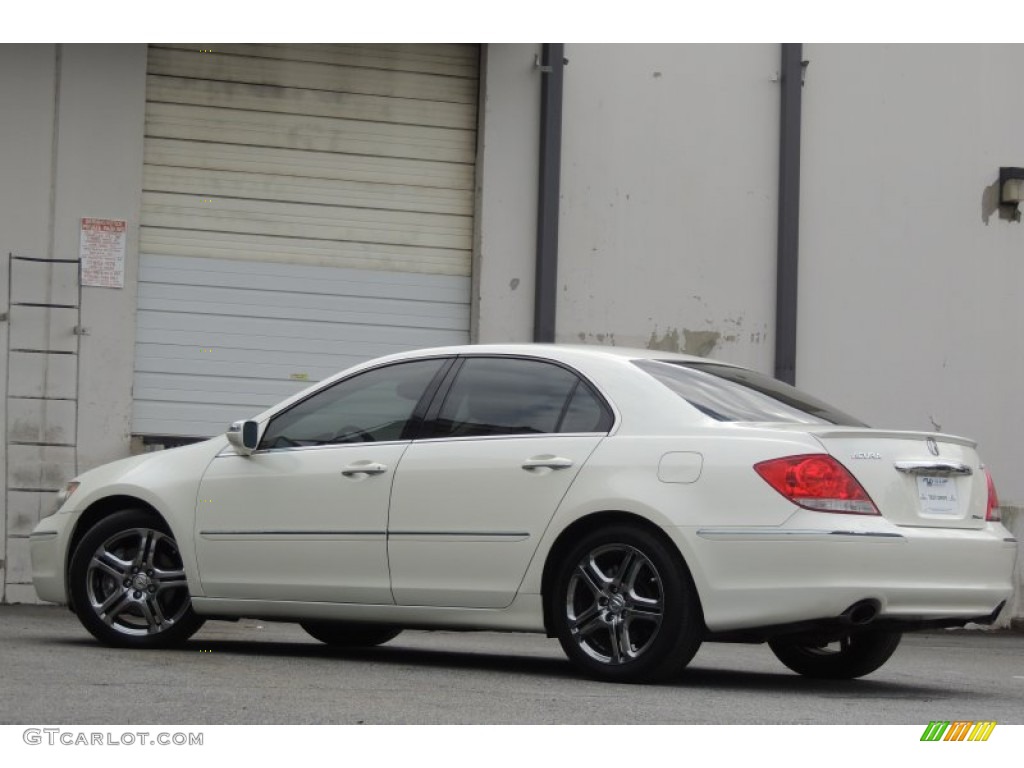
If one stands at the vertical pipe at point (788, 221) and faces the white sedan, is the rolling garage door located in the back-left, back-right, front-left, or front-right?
front-right

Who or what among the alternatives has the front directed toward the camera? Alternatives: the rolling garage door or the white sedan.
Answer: the rolling garage door

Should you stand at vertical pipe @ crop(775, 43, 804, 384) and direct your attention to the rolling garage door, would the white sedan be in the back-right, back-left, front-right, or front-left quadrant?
front-left

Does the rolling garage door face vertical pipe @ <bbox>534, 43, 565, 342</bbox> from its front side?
no

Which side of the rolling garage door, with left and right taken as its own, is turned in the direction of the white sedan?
front

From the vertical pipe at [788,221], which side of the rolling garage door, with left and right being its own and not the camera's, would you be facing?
left

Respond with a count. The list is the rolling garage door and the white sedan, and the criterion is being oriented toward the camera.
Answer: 1

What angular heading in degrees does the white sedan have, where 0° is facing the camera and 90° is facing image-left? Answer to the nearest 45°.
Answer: approximately 135°

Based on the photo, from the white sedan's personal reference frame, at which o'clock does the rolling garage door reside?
The rolling garage door is roughly at 1 o'clock from the white sedan.

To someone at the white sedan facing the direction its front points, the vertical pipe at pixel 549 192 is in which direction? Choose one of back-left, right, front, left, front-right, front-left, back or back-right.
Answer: front-right

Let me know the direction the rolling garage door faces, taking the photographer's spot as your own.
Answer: facing the viewer
